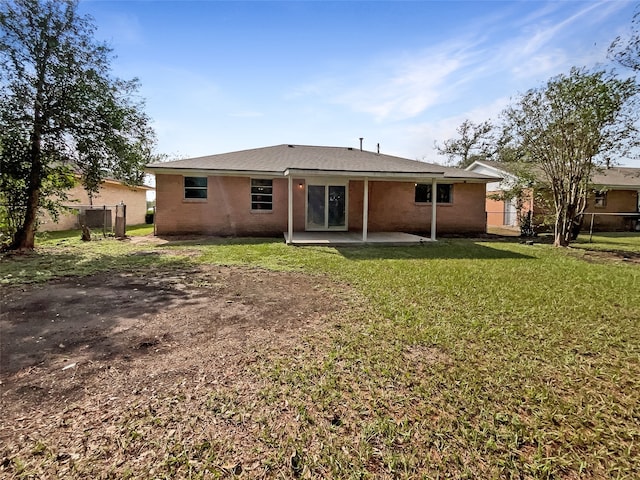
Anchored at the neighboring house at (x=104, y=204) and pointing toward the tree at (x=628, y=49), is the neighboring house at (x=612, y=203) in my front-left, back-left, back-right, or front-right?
front-left

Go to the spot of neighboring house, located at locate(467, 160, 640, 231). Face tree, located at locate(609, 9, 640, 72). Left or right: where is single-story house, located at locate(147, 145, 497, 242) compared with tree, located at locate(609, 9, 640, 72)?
right

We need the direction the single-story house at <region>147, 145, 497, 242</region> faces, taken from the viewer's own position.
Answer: facing away from the viewer

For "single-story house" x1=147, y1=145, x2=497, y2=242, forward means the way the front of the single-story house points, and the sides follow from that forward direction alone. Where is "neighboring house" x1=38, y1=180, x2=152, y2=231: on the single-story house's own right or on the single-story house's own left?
on the single-story house's own left

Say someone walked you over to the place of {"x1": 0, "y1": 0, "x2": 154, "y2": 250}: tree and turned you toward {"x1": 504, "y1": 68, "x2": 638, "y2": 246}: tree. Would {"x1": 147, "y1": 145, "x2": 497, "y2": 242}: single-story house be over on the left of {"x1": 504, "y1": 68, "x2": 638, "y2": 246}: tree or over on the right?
left
